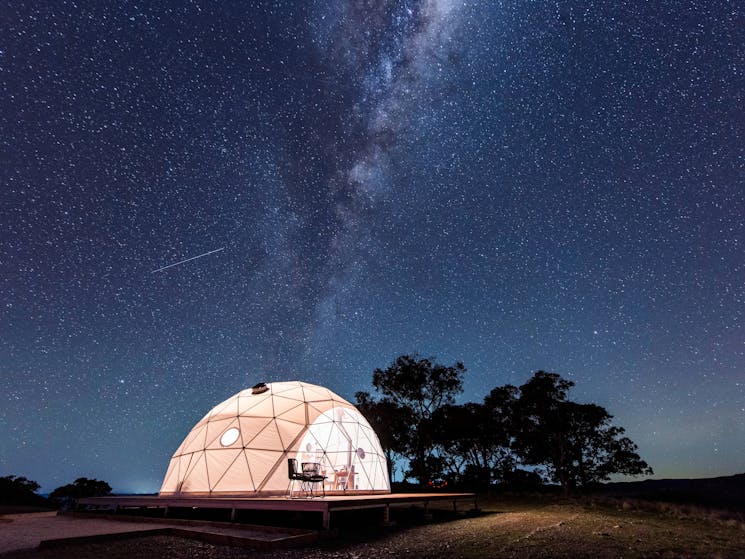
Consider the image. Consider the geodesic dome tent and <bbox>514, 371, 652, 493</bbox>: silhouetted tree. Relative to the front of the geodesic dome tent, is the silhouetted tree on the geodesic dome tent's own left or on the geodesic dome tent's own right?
on the geodesic dome tent's own left

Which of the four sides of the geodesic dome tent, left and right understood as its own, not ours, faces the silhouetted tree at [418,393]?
left

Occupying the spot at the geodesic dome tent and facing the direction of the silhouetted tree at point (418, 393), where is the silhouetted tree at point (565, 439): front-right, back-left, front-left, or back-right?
front-right

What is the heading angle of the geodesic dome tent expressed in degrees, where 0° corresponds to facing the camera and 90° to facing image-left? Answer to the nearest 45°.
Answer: approximately 315°

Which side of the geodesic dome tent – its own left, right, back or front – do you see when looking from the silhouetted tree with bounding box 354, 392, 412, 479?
left

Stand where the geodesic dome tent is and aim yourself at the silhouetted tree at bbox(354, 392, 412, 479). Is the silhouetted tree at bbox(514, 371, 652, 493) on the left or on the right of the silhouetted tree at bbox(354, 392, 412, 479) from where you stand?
right
